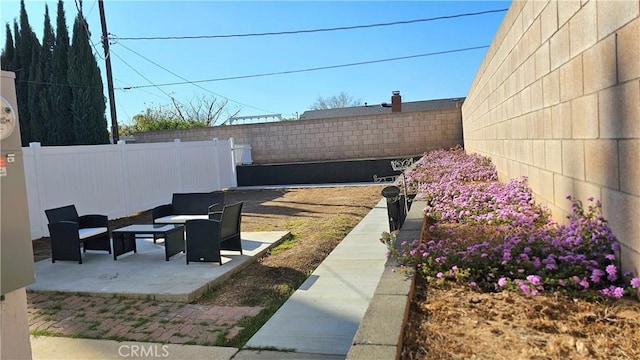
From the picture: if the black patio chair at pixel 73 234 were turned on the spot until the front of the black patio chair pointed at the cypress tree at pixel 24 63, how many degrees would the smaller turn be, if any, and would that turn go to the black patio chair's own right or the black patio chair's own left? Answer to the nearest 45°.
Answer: approximately 135° to the black patio chair's own left

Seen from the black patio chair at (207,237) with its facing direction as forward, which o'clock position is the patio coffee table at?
The patio coffee table is roughly at 12 o'clock from the black patio chair.

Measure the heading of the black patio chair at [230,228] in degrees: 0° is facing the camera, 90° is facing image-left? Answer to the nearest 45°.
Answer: approximately 135°

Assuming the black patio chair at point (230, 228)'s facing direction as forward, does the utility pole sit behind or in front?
in front

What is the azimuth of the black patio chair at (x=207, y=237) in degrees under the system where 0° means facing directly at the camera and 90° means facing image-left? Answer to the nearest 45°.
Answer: approximately 135°

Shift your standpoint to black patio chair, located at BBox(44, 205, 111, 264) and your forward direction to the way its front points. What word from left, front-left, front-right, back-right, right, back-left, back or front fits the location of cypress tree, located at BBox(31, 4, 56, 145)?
back-left

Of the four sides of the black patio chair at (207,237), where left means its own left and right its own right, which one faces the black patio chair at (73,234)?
front

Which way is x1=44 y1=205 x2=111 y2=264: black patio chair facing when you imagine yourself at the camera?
facing the viewer and to the right of the viewer

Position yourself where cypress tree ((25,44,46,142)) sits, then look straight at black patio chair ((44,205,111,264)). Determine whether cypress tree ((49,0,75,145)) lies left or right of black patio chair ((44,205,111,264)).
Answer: left

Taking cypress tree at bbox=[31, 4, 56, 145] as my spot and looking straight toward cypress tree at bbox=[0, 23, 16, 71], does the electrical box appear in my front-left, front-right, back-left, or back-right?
back-left

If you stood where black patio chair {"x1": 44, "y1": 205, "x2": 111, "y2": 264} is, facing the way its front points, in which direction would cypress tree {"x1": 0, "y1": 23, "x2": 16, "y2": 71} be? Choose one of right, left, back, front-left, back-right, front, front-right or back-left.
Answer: back-left

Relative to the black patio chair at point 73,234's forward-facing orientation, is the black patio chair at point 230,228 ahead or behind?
ahead
